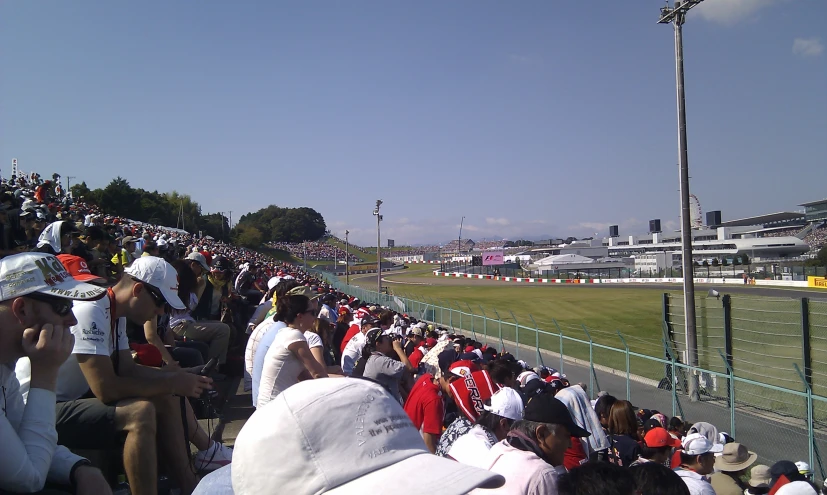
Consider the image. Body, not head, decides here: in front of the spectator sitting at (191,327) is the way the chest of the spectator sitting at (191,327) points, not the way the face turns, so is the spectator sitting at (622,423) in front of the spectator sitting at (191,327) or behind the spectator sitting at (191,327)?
in front

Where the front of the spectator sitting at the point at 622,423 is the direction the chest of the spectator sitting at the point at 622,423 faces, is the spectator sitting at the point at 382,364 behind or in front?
behind

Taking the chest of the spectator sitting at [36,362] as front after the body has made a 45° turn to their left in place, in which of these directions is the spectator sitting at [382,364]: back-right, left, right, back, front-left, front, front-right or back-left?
front

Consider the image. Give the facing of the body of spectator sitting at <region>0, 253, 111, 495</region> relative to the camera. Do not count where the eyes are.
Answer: to the viewer's right

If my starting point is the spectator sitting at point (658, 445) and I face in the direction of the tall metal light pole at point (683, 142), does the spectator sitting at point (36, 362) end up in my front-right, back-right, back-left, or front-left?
back-left

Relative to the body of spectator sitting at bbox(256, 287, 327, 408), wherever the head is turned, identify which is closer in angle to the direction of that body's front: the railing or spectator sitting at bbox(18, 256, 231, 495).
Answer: the railing

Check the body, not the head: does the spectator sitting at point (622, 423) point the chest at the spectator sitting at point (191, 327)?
no

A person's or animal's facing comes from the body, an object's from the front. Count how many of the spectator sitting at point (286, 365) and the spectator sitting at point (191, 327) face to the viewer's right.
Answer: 2

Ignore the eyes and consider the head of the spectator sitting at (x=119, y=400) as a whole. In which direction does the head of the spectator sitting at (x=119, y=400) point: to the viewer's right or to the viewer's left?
to the viewer's right

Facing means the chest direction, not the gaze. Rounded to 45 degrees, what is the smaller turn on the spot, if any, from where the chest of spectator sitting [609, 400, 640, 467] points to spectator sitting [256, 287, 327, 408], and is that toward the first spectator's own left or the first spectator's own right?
approximately 180°

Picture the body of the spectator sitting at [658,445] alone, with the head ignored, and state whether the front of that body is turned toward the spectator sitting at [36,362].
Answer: no

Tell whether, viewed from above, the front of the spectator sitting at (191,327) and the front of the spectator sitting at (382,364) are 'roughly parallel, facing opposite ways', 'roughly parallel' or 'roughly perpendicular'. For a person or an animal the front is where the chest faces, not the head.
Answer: roughly parallel

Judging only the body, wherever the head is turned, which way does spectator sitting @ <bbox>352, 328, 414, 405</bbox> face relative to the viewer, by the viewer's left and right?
facing to the right of the viewer

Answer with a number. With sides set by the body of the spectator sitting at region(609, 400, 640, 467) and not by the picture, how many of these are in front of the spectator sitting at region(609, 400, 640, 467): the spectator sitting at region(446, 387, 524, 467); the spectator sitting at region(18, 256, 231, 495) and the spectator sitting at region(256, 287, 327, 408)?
0

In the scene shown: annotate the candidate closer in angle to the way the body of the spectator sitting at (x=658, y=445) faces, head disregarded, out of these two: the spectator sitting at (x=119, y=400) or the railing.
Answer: the railing

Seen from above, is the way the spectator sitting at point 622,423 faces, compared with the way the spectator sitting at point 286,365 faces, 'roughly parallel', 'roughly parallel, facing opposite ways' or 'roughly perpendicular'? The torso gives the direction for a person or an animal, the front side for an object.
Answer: roughly parallel

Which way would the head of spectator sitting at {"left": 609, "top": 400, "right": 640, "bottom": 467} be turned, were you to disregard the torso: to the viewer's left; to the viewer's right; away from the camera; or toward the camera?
away from the camera

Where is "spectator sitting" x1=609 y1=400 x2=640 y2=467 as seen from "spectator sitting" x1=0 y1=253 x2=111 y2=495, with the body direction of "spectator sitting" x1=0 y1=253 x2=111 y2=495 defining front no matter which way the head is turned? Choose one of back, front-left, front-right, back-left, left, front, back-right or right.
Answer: front

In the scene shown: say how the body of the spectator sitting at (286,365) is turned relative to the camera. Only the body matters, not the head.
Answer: to the viewer's right
